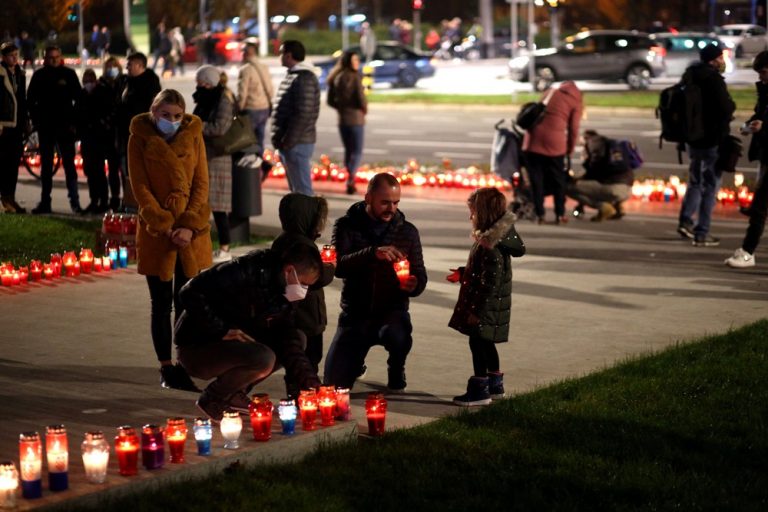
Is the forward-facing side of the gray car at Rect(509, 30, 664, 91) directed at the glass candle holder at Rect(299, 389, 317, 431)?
no

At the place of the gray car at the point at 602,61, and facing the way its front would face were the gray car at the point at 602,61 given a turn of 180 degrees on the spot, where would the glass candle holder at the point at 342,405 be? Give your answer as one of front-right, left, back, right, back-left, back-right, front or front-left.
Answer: right

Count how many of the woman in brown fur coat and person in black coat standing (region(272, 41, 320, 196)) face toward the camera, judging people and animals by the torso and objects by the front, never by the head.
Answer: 1

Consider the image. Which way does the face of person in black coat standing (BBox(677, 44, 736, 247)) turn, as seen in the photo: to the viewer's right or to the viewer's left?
to the viewer's right

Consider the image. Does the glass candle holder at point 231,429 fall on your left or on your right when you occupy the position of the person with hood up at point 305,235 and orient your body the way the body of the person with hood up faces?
on your right

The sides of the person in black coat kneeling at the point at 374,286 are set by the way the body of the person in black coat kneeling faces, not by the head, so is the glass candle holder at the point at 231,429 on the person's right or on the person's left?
on the person's right

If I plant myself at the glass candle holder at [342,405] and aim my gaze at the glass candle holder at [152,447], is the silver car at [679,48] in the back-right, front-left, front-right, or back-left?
back-right

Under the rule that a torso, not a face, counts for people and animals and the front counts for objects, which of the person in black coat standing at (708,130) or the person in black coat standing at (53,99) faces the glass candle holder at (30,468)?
the person in black coat standing at (53,99)

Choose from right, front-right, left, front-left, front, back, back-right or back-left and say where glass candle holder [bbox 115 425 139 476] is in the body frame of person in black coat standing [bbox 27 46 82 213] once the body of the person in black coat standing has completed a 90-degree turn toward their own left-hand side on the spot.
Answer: right

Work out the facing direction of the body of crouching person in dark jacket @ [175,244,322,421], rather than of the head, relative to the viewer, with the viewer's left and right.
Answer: facing to the right of the viewer

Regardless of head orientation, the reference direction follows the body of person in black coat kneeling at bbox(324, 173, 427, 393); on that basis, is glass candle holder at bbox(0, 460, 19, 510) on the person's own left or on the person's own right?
on the person's own right

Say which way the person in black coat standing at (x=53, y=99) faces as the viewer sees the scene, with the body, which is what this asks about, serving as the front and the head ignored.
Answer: toward the camera

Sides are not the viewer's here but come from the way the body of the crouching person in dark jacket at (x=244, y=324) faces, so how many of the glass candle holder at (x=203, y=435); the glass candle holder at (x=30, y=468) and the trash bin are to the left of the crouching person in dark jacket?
1

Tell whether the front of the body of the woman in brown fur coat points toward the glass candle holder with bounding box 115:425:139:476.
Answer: yes

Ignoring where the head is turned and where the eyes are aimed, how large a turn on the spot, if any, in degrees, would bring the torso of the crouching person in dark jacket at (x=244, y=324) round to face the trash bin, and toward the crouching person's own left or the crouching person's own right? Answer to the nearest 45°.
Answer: approximately 90° to the crouching person's own left

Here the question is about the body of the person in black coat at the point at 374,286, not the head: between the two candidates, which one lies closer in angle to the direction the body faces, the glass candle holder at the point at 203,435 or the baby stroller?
the glass candle holder
